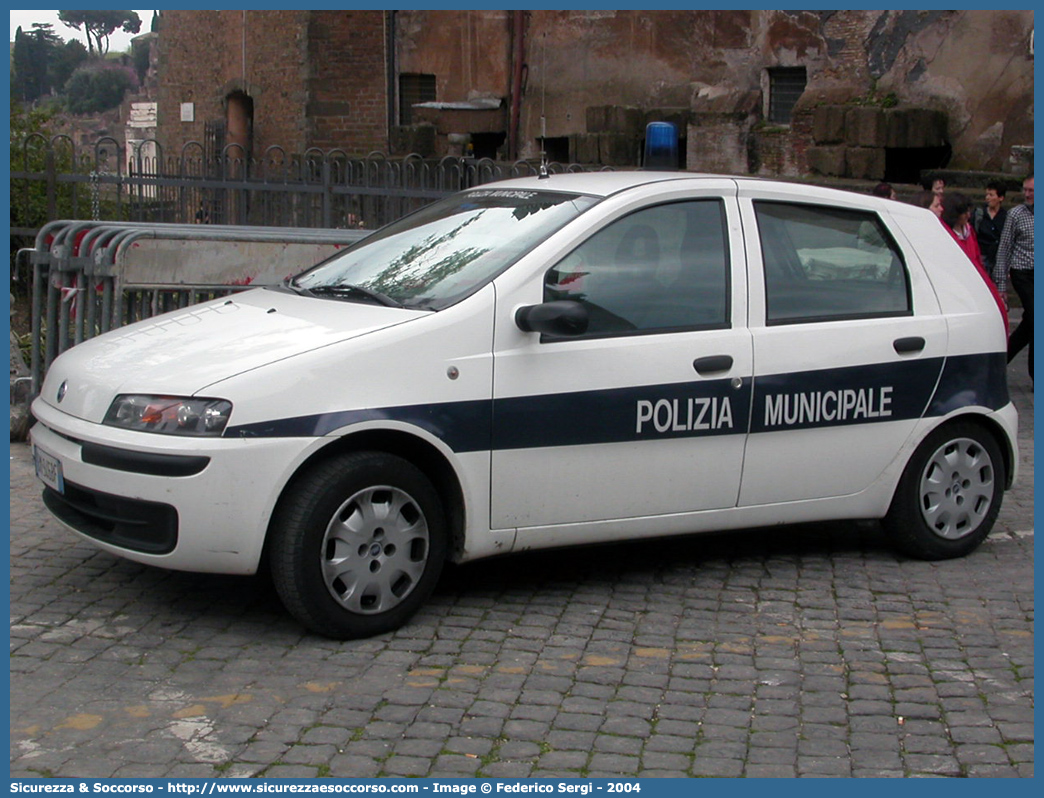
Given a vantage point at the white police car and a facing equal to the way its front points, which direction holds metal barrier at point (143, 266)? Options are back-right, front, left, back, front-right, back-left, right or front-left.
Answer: right

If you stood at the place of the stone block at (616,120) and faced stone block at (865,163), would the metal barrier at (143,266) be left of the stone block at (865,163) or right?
right

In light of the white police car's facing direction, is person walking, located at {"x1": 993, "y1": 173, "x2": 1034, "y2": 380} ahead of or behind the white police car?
behind

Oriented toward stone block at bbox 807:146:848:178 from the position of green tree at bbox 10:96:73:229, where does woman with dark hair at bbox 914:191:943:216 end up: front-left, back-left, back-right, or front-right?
front-right

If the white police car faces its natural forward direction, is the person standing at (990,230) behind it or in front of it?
behind

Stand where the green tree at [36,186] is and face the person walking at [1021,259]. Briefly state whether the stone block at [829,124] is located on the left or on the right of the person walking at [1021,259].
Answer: left

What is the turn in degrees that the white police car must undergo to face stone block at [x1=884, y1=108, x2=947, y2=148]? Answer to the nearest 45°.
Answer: approximately 135° to its right

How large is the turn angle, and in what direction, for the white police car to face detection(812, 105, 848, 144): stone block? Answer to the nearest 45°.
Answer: approximately 135° to its right

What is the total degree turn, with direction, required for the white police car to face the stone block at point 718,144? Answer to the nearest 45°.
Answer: approximately 135° to its right

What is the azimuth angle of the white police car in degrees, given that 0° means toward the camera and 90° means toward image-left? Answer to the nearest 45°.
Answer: approximately 45°

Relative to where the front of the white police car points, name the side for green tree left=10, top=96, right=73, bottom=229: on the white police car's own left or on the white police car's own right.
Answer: on the white police car's own right
